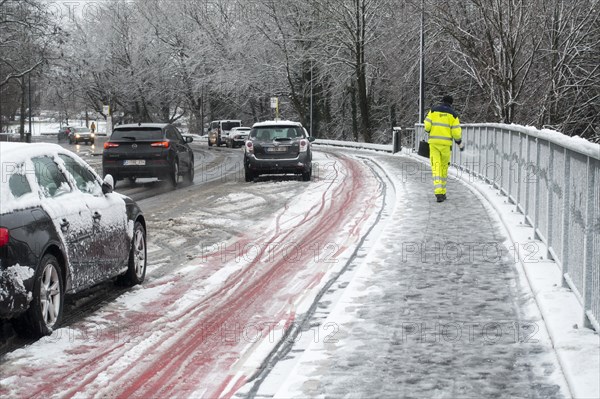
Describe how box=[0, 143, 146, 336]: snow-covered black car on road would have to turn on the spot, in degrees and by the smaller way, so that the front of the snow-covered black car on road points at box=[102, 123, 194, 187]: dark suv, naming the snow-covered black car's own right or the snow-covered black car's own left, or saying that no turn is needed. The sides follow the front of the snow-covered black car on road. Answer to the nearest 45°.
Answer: approximately 45° to the snow-covered black car's own left

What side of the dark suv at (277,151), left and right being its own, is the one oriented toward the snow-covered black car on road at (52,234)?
back

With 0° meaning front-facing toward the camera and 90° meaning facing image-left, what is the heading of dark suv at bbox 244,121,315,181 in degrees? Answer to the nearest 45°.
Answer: approximately 180°

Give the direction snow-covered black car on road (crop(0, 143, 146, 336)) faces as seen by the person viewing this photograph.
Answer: facing away from the viewer and to the right of the viewer

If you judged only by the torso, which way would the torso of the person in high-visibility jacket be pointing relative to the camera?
away from the camera

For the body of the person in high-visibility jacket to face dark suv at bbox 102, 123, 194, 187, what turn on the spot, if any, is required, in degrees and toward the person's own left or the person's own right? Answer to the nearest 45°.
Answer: approximately 45° to the person's own left

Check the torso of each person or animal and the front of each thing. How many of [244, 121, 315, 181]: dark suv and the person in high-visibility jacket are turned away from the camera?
2

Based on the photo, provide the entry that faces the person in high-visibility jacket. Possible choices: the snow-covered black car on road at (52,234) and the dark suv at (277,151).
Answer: the snow-covered black car on road
